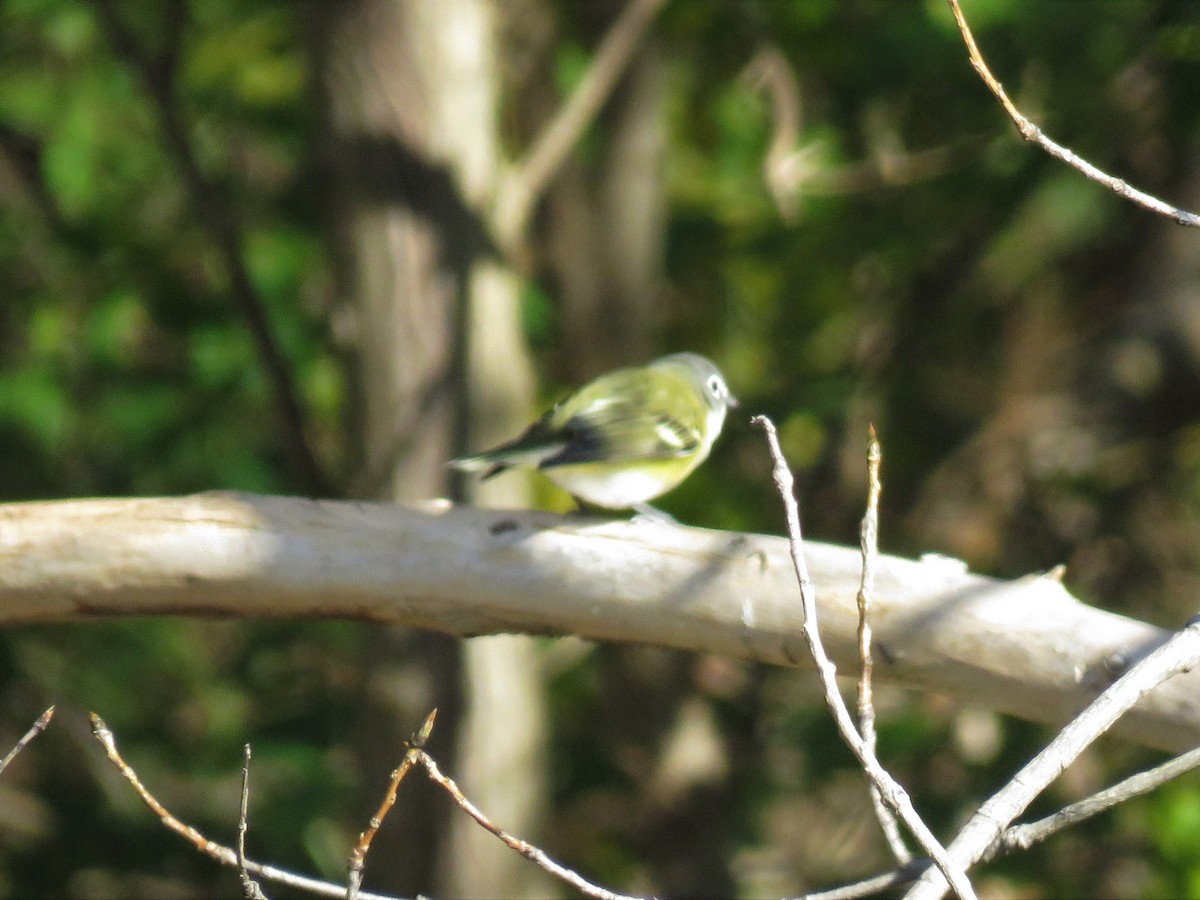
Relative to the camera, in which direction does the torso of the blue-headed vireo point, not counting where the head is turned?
to the viewer's right

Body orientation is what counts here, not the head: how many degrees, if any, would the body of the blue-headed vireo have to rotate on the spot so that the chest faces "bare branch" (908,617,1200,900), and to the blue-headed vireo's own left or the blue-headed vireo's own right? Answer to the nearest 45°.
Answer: approximately 90° to the blue-headed vireo's own right

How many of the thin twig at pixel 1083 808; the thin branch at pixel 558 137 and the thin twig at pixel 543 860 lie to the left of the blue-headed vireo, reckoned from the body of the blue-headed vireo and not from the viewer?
1

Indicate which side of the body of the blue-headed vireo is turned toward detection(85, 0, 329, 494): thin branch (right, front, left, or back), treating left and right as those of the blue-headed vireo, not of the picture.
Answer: left

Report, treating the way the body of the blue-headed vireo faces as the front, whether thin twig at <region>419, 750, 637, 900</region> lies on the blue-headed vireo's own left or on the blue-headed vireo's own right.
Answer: on the blue-headed vireo's own right

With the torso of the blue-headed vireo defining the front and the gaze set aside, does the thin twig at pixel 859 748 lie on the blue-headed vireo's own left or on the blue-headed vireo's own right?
on the blue-headed vireo's own right

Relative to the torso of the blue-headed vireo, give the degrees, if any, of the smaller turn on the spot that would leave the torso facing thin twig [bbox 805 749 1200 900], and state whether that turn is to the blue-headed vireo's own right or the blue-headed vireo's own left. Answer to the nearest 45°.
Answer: approximately 90° to the blue-headed vireo's own right

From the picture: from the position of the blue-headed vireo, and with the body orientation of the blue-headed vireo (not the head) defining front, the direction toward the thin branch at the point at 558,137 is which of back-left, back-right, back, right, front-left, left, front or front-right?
left
